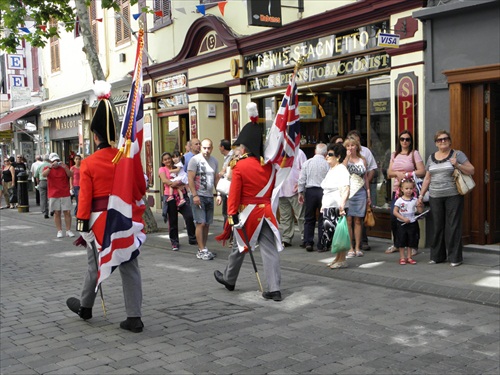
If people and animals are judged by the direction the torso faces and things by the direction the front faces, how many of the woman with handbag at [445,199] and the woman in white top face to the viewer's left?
1

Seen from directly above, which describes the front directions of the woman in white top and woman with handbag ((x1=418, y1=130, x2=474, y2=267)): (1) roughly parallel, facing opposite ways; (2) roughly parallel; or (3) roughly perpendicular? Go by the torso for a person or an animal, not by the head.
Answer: roughly perpendicular

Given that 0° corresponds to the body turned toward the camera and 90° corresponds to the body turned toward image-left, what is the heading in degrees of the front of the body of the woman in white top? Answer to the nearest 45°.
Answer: approximately 90°

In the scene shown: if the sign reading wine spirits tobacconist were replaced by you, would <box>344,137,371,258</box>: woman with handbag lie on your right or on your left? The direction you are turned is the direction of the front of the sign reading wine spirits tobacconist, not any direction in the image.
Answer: on your left

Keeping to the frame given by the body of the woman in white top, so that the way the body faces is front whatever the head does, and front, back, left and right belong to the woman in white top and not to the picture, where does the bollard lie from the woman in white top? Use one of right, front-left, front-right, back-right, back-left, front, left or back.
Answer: front-right

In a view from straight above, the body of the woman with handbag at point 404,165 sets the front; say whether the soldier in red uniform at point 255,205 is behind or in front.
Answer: in front

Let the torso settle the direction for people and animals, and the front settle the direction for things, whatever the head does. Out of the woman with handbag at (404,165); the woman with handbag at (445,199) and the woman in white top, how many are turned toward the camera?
2

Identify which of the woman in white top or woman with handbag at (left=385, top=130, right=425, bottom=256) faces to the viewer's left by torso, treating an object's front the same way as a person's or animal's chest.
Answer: the woman in white top

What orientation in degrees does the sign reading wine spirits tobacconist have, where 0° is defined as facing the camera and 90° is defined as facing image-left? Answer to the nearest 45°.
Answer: approximately 45°

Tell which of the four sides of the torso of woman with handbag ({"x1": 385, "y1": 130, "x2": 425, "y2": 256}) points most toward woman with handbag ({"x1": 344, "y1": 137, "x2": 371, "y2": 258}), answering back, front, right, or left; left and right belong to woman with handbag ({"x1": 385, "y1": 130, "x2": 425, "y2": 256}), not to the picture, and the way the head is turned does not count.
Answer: right
